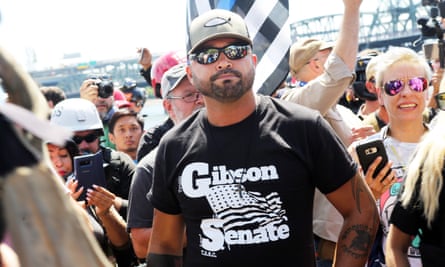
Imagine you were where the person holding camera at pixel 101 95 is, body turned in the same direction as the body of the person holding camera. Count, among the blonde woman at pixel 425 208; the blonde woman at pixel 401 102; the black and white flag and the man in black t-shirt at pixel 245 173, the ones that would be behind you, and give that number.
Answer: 0

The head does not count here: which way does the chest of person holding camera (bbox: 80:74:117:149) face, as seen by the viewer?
toward the camera

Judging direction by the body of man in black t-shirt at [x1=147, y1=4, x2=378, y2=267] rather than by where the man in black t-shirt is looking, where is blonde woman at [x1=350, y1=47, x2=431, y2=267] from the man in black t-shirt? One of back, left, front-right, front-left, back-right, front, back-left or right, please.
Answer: back-left

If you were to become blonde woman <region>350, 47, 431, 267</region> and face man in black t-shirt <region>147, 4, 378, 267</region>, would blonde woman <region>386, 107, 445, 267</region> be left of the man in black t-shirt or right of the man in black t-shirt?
left

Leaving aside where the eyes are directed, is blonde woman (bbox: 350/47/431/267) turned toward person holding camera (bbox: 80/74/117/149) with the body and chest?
no

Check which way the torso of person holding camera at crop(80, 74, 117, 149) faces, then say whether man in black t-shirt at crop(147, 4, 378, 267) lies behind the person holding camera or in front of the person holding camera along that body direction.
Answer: in front

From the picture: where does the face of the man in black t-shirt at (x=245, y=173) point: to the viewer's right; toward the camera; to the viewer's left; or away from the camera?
toward the camera

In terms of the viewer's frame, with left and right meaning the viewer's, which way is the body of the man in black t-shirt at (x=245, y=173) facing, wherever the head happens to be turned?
facing the viewer

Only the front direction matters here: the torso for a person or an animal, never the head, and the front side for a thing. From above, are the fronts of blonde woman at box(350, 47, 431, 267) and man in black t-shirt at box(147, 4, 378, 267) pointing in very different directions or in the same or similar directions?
same or similar directions

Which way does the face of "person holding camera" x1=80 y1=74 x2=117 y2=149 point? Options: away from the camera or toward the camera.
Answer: toward the camera

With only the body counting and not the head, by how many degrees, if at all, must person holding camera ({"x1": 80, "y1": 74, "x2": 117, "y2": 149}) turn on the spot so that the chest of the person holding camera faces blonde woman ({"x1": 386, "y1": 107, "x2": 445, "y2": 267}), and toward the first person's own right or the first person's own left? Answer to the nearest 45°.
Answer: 0° — they already face them

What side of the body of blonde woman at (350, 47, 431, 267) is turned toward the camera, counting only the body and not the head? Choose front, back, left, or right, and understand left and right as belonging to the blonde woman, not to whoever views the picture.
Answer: front

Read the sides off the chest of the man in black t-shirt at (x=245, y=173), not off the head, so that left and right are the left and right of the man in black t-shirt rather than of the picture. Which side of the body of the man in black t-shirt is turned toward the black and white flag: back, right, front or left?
back

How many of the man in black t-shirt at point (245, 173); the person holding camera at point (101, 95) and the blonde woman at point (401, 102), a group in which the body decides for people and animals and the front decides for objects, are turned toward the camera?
3

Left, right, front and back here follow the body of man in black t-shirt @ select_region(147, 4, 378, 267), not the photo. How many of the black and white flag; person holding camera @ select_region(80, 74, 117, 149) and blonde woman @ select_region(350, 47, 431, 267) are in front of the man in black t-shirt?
0

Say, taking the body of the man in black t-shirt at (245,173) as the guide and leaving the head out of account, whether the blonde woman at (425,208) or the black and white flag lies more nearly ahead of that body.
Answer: the blonde woman
